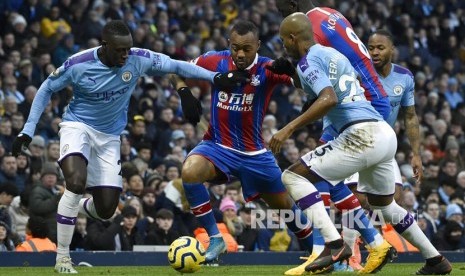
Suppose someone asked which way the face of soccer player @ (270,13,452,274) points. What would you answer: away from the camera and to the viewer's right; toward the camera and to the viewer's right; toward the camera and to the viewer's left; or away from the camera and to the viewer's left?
away from the camera and to the viewer's left

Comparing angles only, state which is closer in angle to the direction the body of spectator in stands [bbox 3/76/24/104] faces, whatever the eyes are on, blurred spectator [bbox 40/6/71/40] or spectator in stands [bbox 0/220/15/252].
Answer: the spectator in stands

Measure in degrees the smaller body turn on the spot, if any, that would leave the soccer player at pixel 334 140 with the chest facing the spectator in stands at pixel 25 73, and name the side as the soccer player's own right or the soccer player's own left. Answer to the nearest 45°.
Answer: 0° — they already face them

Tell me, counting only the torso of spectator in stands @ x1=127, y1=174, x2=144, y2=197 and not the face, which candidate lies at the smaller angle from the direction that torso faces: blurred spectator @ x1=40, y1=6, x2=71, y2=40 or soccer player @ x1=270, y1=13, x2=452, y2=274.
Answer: the soccer player
